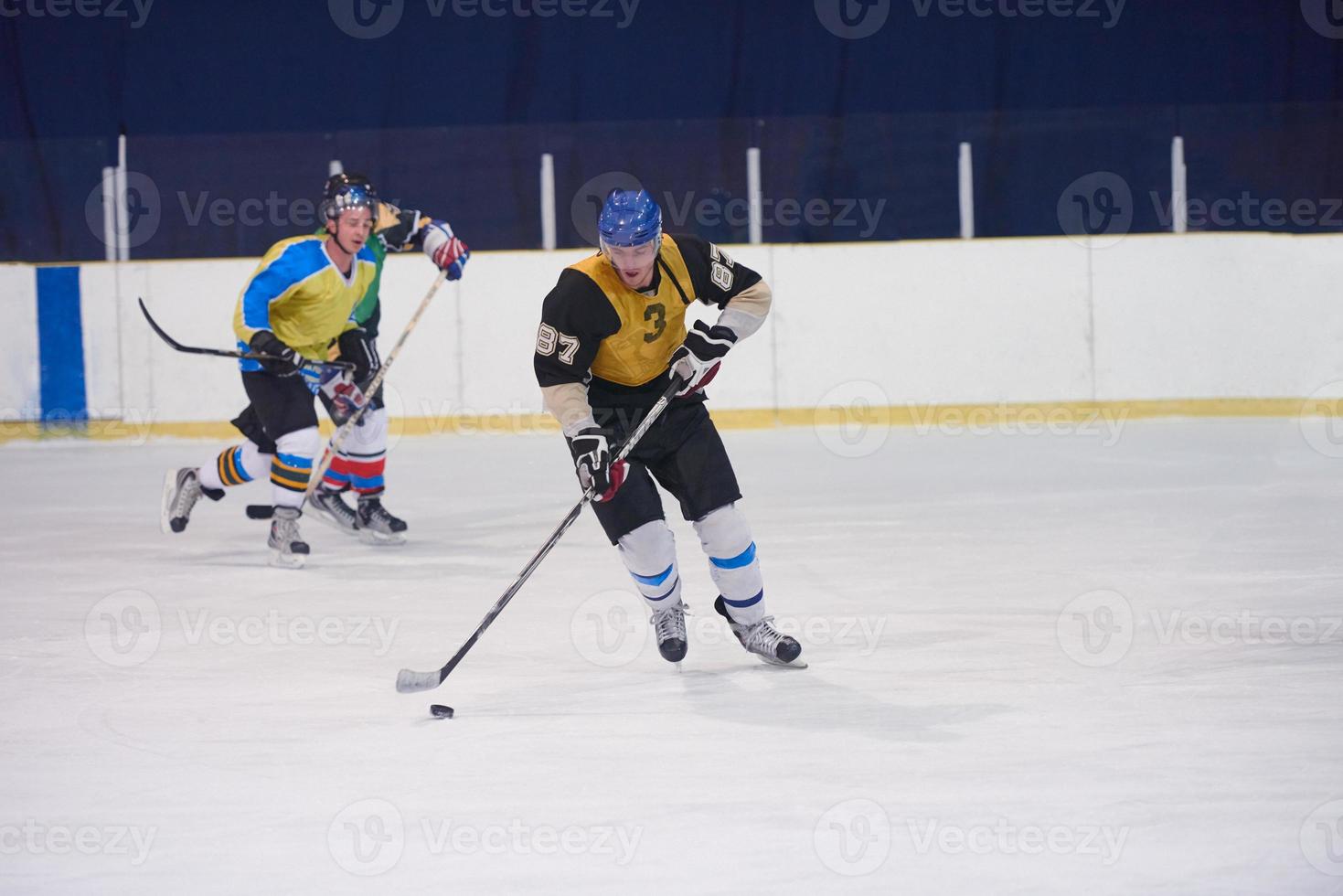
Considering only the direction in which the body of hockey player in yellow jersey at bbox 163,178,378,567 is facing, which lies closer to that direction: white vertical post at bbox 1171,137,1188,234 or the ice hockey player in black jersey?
the ice hockey player in black jersey

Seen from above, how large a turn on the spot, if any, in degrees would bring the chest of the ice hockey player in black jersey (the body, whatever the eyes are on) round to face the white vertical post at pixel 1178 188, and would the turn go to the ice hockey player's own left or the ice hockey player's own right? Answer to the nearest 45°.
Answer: approximately 135° to the ice hockey player's own left

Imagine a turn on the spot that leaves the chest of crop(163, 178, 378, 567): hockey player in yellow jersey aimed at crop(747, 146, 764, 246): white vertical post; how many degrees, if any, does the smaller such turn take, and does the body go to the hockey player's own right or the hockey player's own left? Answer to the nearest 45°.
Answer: approximately 90° to the hockey player's own left

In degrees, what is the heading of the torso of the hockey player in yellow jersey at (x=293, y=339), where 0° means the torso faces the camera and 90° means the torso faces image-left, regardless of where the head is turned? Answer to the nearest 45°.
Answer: approximately 315°

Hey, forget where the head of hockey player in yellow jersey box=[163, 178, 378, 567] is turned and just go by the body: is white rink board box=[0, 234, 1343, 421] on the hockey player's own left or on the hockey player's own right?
on the hockey player's own left

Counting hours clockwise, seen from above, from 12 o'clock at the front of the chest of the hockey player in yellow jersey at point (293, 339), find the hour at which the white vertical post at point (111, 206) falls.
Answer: The white vertical post is roughly at 7 o'clock from the hockey player in yellow jersey.

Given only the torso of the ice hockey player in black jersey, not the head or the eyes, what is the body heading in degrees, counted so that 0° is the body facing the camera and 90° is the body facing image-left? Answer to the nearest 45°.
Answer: approximately 0°

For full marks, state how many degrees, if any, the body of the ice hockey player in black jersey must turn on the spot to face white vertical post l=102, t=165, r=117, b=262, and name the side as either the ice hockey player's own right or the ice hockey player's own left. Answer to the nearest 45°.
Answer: approximately 135° to the ice hockey player's own right

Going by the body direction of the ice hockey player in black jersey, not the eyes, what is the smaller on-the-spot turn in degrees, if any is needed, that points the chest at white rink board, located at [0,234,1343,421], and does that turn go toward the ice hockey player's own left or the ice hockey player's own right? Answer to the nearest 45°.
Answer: approximately 180°

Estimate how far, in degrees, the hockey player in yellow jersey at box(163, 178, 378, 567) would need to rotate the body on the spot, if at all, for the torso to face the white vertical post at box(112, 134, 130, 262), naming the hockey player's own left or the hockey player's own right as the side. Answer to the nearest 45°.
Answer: approximately 135° to the hockey player's own left

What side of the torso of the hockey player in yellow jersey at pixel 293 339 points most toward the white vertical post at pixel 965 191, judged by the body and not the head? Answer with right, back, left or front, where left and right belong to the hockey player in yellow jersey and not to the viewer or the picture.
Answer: left
